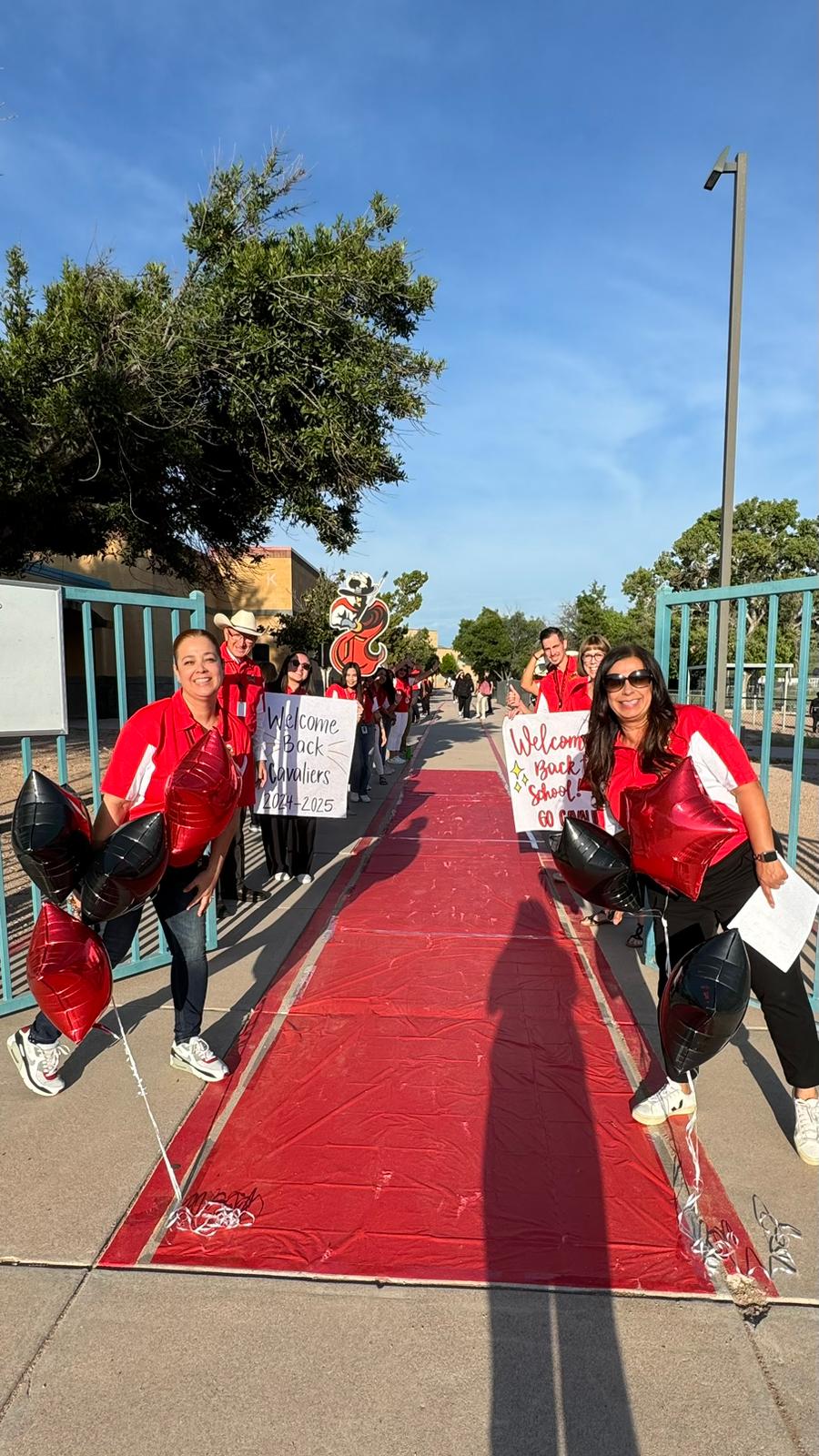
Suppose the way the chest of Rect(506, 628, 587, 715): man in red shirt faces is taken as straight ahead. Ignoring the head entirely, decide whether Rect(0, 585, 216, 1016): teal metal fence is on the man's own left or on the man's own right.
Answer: on the man's own right

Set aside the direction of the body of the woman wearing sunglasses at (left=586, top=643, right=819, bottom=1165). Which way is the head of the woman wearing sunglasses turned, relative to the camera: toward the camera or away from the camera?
toward the camera

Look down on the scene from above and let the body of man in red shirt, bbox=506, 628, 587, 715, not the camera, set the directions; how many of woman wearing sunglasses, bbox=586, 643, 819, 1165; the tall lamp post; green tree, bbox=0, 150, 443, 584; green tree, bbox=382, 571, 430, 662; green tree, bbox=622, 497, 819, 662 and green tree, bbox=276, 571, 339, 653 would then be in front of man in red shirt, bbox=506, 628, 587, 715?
1

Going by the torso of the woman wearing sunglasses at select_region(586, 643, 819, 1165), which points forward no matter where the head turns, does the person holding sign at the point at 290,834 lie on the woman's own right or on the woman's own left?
on the woman's own right

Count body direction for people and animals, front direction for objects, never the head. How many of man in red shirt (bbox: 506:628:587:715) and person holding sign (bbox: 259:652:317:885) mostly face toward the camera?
2

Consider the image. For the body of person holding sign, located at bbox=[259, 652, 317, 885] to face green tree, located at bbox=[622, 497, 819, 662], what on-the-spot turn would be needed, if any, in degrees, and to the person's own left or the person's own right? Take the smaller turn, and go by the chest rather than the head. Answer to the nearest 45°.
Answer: approximately 135° to the person's own left

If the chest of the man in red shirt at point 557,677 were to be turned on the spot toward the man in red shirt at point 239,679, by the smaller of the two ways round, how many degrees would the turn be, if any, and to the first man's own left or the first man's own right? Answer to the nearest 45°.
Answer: approximately 90° to the first man's own right

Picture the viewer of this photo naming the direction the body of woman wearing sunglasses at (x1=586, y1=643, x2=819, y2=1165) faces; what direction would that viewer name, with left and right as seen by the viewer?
facing the viewer and to the left of the viewer

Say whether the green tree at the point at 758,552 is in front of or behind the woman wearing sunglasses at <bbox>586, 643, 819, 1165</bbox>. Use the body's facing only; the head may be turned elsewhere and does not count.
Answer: behind

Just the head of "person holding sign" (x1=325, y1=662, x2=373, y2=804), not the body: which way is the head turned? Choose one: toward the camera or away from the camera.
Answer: toward the camera

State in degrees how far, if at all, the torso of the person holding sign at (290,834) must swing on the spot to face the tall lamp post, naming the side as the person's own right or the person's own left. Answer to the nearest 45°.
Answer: approximately 135° to the person's own left

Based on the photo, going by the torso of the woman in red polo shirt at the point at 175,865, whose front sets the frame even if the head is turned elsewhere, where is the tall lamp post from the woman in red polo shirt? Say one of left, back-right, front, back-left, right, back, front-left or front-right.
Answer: left

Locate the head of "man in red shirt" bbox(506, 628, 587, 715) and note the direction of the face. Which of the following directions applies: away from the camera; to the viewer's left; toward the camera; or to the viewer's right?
toward the camera

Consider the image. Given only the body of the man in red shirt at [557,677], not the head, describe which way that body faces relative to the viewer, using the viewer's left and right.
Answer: facing the viewer
